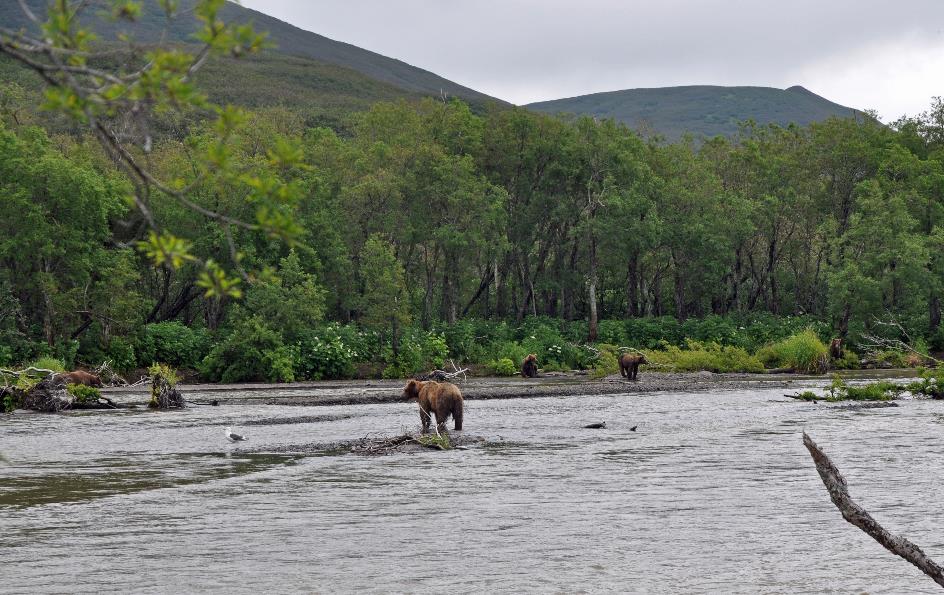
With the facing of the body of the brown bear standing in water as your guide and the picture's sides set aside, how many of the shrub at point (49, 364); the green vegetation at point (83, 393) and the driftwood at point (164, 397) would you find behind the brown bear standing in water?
0

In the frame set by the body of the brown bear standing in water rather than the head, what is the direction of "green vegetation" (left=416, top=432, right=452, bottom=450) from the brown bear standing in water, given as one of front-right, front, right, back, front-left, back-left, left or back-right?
left

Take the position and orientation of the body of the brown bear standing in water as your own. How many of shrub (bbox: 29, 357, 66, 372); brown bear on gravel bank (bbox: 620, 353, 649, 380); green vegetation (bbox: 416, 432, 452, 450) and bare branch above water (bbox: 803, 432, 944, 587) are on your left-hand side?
2

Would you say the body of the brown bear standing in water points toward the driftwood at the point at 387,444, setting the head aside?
no

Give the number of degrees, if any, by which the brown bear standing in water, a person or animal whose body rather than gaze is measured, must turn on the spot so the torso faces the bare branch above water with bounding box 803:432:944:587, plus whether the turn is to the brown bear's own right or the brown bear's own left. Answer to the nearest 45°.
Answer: approximately 90° to the brown bear's own left

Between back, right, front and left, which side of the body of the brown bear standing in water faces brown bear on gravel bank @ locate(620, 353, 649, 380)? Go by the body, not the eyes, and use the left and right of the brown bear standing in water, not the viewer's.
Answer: right

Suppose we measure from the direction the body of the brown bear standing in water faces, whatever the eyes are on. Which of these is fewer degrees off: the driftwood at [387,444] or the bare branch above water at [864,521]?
the driftwood

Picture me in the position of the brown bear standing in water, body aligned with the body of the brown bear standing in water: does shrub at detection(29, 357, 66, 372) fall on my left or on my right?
on my right

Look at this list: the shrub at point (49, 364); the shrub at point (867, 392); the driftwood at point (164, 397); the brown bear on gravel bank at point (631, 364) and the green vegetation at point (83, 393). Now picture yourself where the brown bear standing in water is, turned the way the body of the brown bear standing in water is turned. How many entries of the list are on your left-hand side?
0

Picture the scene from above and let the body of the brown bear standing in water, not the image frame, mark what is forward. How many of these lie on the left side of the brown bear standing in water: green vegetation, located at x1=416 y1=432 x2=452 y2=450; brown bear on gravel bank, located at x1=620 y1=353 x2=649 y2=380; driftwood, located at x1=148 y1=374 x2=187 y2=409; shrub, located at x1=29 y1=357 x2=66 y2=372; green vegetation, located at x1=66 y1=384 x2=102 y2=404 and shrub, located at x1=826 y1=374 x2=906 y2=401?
1

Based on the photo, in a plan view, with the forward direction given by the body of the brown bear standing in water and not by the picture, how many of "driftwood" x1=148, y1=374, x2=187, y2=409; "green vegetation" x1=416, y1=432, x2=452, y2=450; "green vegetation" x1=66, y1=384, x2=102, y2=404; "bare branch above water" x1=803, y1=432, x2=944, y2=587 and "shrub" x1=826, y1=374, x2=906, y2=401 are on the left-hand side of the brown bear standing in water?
2

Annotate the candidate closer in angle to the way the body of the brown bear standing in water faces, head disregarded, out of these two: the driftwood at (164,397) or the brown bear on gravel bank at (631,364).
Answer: the driftwood

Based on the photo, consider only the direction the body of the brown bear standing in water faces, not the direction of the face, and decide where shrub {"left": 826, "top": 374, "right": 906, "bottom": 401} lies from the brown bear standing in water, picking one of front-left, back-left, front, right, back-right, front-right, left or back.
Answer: back-right

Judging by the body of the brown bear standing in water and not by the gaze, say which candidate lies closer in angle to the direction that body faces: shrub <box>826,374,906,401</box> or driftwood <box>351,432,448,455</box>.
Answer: the driftwood

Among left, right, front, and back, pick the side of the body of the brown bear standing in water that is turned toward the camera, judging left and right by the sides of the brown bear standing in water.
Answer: left
